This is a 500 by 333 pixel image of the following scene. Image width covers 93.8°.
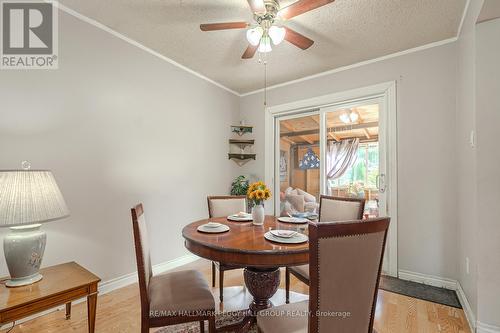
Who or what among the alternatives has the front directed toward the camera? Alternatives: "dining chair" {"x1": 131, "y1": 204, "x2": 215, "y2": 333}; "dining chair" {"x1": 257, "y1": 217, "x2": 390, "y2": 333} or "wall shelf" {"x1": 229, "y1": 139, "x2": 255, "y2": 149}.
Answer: the wall shelf

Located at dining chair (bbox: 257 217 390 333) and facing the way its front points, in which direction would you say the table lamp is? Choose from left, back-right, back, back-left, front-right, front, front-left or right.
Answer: front-left

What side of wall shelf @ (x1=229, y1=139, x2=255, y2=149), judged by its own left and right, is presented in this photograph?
front

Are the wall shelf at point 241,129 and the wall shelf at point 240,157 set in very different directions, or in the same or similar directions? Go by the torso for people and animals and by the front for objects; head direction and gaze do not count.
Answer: same or similar directions

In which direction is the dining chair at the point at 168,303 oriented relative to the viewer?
to the viewer's right

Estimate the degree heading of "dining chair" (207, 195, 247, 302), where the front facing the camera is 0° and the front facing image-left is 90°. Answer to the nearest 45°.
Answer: approximately 315°

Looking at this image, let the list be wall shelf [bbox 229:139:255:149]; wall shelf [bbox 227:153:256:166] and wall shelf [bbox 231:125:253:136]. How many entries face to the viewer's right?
0

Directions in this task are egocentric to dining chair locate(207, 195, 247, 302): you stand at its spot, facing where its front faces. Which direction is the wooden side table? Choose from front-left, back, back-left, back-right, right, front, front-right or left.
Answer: right

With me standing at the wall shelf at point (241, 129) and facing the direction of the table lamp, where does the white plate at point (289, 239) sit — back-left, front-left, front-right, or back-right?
front-left

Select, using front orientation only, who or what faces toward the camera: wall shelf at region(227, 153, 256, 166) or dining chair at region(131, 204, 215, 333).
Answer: the wall shelf

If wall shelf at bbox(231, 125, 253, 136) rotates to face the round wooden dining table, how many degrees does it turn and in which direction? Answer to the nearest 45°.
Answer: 0° — it already faces it

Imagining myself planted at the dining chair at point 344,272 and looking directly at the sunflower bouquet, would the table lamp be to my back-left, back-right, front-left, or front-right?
front-left

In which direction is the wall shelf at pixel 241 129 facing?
toward the camera

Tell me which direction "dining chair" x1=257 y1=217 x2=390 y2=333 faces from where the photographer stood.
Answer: facing away from the viewer and to the left of the viewer

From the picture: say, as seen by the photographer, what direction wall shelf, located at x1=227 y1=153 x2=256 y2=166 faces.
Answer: facing the viewer

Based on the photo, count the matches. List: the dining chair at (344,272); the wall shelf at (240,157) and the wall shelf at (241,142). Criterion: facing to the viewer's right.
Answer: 0

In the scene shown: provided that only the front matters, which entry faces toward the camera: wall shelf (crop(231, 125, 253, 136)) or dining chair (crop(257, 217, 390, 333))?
the wall shelf

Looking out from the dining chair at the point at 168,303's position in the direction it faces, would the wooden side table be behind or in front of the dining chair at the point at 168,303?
behind

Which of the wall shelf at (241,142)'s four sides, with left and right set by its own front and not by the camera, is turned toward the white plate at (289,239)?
front

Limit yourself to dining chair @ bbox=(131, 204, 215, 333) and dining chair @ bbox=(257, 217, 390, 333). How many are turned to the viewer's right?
1
